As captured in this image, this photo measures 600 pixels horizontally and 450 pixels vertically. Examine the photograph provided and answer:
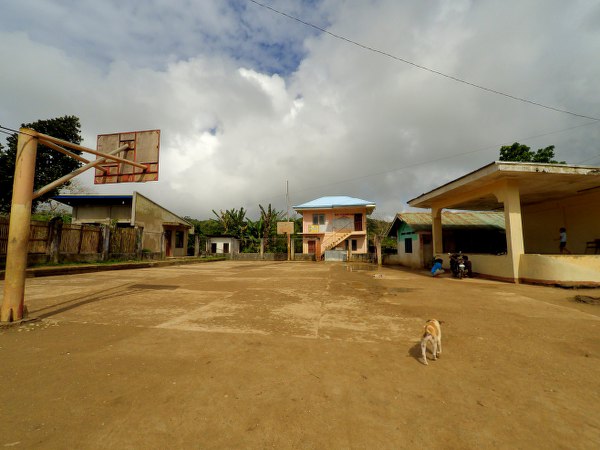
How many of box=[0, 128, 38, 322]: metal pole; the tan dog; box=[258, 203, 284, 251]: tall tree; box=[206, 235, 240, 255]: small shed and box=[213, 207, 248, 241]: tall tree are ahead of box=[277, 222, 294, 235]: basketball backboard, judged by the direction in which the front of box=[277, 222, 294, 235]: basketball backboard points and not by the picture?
2

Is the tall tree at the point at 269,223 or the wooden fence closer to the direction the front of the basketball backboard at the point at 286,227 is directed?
the wooden fence

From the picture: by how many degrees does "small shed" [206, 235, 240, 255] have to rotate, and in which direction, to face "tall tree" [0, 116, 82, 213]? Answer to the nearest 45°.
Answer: approximately 90° to its right

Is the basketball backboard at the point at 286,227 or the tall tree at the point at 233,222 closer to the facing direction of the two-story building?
the basketball backboard

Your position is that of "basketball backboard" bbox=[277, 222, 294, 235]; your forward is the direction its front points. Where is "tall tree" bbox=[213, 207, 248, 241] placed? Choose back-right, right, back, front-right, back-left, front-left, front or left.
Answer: back-right

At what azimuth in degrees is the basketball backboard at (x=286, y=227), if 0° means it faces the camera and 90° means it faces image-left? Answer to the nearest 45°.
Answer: approximately 0°

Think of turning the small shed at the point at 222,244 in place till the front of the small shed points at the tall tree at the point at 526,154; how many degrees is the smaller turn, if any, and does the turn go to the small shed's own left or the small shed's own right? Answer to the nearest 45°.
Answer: approximately 45° to the small shed's own left

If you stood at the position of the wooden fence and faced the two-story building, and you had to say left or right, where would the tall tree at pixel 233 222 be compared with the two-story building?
left

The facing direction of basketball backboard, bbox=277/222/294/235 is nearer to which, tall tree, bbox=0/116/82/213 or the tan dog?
the tan dog

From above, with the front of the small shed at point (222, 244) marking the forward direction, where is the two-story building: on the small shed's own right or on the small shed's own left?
on the small shed's own left

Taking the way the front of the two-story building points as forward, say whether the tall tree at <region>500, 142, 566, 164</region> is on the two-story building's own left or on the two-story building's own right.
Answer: on the two-story building's own left
